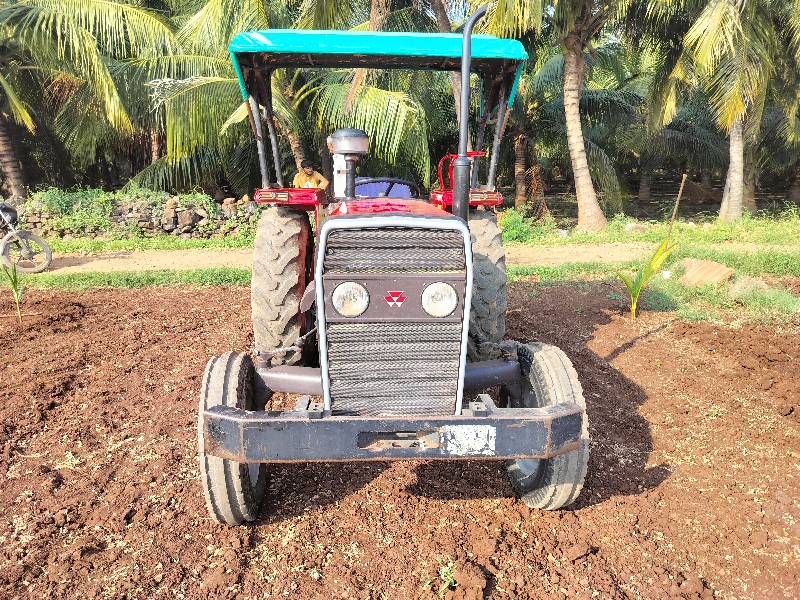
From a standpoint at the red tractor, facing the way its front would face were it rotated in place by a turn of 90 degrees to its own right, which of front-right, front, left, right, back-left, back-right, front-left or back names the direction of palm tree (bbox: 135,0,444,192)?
right

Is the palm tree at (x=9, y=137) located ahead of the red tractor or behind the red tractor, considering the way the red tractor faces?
behind

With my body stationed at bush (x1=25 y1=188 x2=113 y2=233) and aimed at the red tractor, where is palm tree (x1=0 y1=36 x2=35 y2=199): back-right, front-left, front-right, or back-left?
back-right

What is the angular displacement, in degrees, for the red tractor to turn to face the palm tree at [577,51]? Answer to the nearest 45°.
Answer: approximately 180°

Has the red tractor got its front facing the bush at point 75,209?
no

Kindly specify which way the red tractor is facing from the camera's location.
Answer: facing the viewer

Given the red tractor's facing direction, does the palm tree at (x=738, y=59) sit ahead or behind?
behind

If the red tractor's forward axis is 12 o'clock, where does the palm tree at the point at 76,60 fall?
The palm tree is roughly at 5 o'clock from the red tractor.
